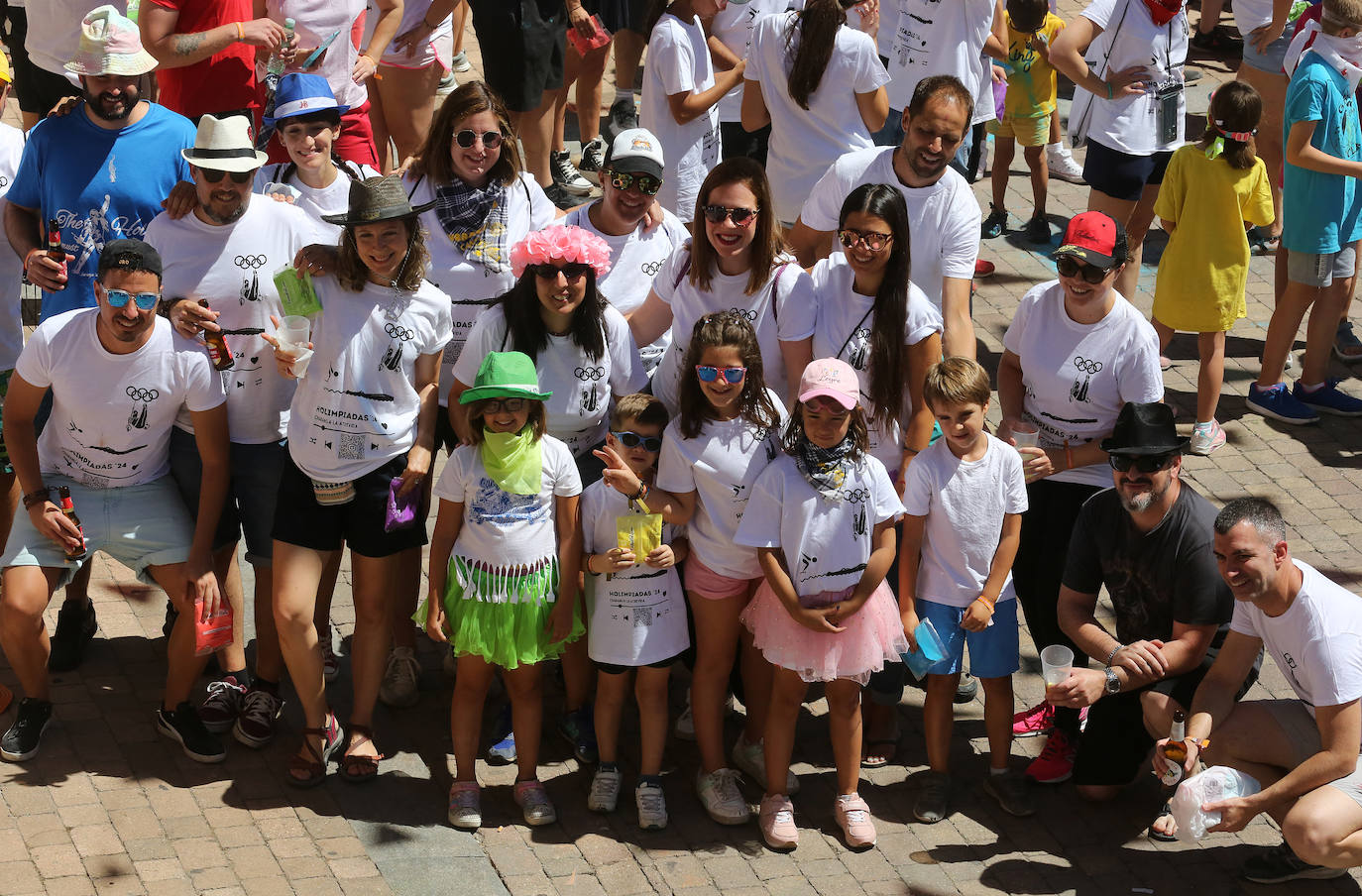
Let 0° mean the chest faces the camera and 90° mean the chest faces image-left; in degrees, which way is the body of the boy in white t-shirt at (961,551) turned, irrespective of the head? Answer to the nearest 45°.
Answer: approximately 0°

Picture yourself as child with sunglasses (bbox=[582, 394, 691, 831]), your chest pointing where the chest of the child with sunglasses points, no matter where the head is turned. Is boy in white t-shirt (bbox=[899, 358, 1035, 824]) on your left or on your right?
on your left

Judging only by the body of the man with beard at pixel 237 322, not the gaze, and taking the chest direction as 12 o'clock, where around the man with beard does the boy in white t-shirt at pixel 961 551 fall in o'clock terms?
The boy in white t-shirt is roughly at 10 o'clock from the man with beard.

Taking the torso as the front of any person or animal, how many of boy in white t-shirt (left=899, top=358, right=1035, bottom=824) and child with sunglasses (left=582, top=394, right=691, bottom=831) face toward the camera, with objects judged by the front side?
2

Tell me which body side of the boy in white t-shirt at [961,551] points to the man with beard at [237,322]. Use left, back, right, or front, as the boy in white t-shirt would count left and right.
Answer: right

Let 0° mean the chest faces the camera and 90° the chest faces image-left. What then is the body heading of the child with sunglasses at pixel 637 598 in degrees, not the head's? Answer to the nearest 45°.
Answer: approximately 0°

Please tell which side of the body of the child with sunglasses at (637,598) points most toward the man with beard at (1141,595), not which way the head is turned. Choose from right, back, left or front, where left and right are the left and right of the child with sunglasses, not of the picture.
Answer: left

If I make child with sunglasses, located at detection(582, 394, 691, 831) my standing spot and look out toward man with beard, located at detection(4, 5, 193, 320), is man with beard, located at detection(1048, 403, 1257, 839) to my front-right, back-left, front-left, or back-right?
back-right
